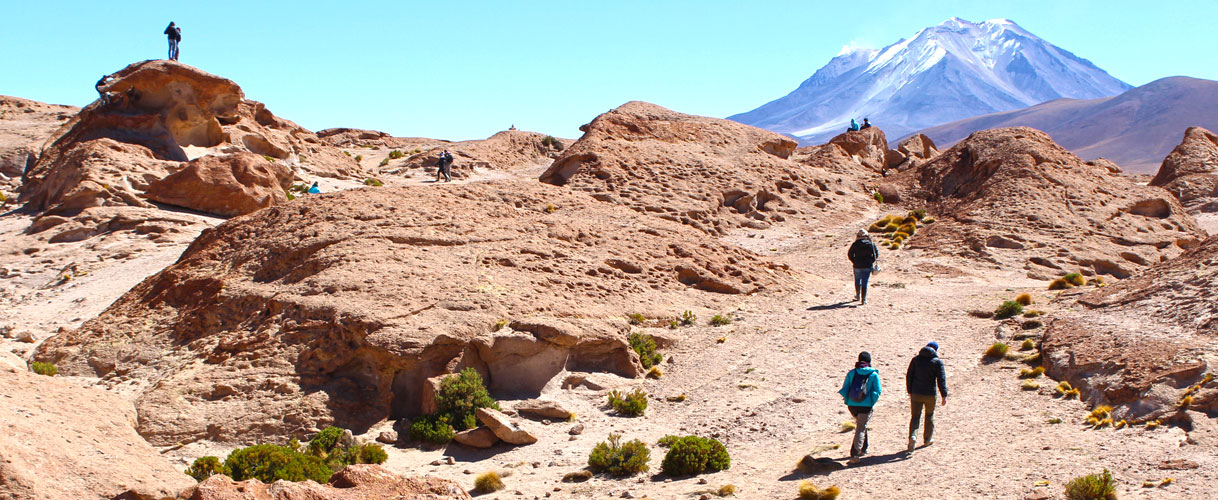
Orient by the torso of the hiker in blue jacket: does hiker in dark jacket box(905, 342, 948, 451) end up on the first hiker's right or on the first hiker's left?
on the first hiker's right

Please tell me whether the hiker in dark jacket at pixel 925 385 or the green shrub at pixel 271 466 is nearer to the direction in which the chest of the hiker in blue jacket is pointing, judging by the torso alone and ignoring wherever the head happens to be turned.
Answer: the hiker in dark jacket

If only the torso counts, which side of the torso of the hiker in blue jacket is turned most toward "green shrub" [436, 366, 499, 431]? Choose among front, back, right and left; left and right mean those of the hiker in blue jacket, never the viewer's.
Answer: left

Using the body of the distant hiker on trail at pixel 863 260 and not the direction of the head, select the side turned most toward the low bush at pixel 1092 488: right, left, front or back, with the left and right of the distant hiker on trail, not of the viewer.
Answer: back

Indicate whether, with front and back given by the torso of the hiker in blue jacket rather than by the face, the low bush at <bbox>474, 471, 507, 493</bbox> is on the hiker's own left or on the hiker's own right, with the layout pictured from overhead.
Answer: on the hiker's own left

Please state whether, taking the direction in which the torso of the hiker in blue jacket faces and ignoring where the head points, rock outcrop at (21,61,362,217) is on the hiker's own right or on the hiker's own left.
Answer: on the hiker's own left

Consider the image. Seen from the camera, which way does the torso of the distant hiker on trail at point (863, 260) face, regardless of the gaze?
away from the camera

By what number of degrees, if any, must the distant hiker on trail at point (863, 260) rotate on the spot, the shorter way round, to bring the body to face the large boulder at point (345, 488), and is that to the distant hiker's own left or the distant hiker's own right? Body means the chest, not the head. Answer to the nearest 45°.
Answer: approximately 180°

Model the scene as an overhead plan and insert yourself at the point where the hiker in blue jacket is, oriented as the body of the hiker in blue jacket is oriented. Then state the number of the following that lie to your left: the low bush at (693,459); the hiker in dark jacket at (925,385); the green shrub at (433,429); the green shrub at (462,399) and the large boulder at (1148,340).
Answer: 3

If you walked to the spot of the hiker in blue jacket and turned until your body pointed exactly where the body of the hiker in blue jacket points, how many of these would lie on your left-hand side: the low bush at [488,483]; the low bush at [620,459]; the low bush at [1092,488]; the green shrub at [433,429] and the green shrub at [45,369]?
4

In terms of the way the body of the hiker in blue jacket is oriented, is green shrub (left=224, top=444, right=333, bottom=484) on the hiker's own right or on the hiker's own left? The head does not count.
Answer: on the hiker's own left

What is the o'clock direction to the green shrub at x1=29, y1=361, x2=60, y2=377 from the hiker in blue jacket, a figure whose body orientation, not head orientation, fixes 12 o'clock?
The green shrub is roughly at 9 o'clock from the hiker in blue jacket.

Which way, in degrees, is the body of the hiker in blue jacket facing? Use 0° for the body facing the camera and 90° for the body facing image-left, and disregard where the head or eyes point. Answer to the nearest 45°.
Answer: approximately 180°

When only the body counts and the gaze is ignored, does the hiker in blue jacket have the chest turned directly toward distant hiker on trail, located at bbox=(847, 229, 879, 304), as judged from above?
yes

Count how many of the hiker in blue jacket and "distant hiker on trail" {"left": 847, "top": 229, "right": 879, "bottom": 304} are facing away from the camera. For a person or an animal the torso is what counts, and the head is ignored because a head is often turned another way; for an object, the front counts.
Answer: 2

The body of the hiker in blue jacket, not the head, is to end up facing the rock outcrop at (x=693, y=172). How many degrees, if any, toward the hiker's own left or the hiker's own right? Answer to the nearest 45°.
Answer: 0° — they already face it
